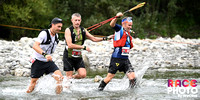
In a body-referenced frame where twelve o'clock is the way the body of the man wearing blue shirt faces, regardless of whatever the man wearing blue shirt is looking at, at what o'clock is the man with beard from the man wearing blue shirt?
The man with beard is roughly at 4 o'clock from the man wearing blue shirt.

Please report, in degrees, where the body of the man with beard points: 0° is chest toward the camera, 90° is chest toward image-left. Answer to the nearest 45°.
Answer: approximately 315°

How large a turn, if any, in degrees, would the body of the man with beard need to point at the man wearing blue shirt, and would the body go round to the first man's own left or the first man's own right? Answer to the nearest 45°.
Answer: approximately 45° to the first man's own left

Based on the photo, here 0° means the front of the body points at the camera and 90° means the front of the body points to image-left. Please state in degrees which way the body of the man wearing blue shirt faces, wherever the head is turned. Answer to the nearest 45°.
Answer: approximately 315°
